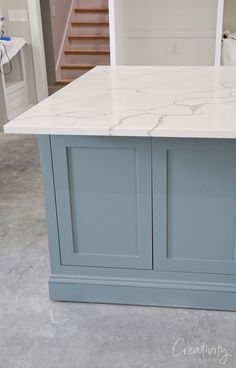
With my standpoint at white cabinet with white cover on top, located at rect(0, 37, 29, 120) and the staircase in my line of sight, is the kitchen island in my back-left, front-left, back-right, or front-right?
back-right

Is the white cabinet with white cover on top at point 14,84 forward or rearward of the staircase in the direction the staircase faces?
forward

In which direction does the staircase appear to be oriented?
toward the camera

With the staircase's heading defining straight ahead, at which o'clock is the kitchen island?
The kitchen island is roughly at 12 o'clock from the staircase.
